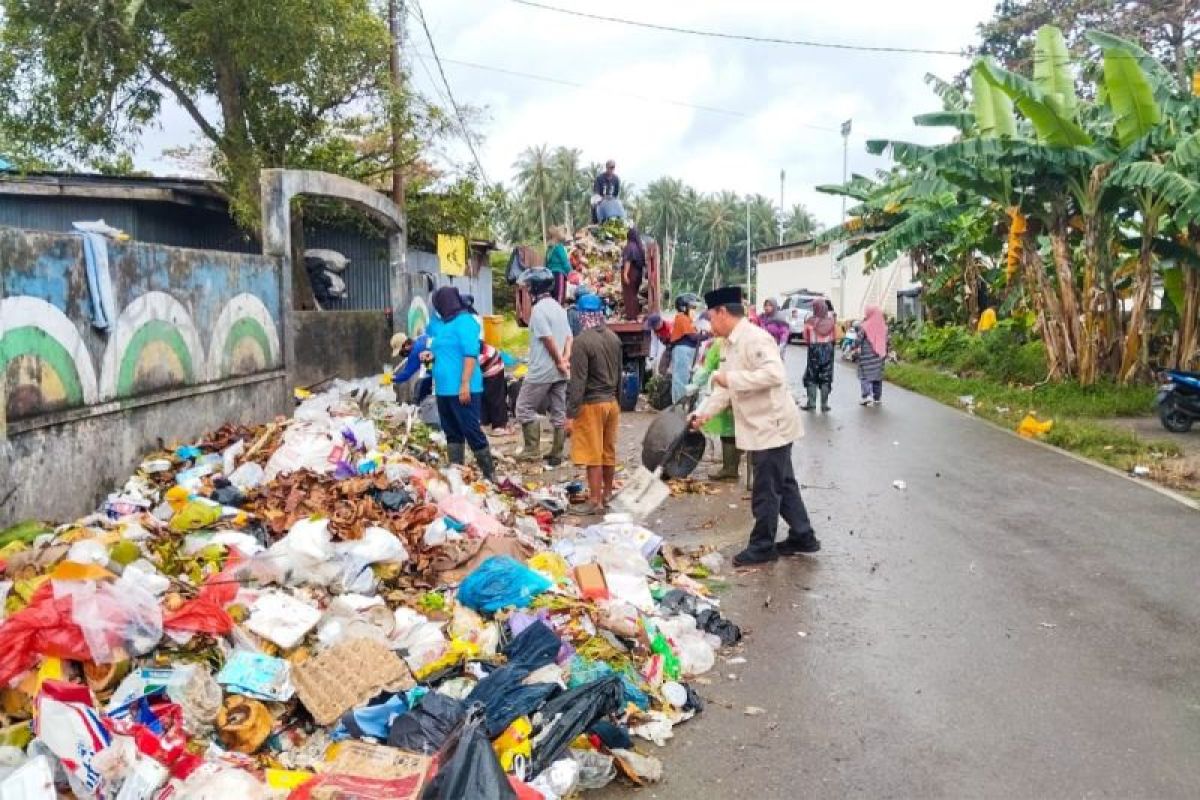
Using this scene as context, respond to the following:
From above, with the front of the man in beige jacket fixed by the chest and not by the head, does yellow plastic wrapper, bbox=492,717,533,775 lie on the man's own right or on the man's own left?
on the man's own left

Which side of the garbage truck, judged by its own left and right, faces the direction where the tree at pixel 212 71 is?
left

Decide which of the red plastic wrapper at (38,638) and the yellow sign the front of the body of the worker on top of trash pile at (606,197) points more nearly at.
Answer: the red plastic wrapper

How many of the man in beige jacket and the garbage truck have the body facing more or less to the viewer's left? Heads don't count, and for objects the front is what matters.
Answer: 1

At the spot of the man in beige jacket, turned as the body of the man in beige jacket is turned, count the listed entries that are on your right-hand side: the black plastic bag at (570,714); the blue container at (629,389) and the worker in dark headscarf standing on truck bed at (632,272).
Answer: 2

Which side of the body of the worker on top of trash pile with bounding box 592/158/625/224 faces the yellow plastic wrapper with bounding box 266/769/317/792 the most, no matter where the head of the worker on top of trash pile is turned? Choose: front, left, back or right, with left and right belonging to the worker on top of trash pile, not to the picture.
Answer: front

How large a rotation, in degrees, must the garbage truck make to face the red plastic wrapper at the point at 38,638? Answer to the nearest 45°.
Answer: approximately 180°

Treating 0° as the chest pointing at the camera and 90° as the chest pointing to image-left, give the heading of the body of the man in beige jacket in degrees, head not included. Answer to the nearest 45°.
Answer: approximately 90°

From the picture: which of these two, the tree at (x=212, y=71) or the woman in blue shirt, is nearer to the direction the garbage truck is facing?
the tree

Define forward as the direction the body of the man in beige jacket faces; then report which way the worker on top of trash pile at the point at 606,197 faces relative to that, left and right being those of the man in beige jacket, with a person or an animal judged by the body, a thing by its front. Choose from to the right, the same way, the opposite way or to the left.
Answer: to the left

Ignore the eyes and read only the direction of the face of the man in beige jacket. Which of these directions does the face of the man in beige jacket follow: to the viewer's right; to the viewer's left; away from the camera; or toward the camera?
to the viewer's left

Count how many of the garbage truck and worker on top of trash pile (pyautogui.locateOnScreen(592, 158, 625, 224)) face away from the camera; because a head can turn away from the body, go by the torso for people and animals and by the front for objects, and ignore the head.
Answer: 1

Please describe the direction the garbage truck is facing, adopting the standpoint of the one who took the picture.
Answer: facing away from the viewer

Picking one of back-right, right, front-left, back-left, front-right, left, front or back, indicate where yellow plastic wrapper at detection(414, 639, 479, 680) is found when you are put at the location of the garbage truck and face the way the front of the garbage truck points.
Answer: back

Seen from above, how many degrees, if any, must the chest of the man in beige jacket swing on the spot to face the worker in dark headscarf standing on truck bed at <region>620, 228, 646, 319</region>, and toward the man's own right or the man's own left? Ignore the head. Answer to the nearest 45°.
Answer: approximately 90° to the man's own right

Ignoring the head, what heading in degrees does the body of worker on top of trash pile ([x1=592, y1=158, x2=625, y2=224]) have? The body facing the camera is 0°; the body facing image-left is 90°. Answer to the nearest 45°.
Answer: approximately 0°

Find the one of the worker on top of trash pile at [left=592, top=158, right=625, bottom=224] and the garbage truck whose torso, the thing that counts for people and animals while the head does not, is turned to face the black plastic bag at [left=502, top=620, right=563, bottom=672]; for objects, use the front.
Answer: the worker on top of trash pile

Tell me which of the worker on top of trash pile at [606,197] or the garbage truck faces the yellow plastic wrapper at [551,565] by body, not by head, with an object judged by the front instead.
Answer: the worker on top of trash pile

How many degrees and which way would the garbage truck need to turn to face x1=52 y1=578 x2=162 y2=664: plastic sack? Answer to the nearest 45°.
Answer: approximately 180°

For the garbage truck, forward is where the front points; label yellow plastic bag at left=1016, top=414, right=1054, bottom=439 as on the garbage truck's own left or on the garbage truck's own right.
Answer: on the garbage truck's own right
